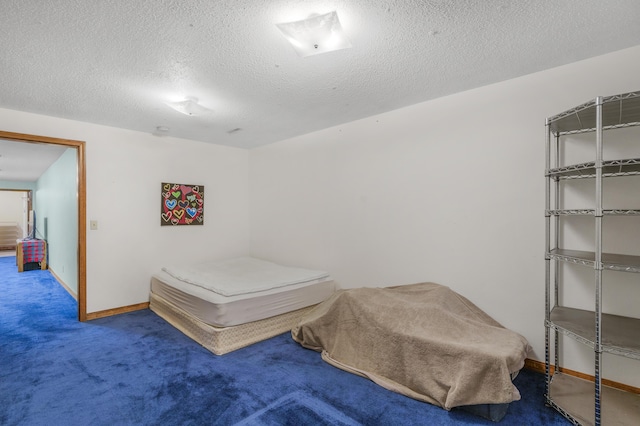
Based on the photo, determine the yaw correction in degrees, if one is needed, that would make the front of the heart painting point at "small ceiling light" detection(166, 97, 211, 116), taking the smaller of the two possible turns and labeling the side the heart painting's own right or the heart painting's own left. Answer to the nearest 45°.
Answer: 0° — it already faces it

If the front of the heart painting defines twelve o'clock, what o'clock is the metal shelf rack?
The metal shelf rack is roughly at 11 o'clock from the heart painting.

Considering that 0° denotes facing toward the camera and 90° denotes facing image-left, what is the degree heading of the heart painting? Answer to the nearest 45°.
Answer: approximately 0°

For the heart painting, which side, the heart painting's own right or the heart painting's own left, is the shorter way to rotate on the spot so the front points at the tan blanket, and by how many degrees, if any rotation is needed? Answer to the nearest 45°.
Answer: approximately 45° to the heart painting's own left

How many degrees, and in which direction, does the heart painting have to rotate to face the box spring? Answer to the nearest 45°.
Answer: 0° — it already faces it

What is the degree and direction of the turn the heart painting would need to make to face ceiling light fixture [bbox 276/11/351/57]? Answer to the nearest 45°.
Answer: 0° — it already faces it
